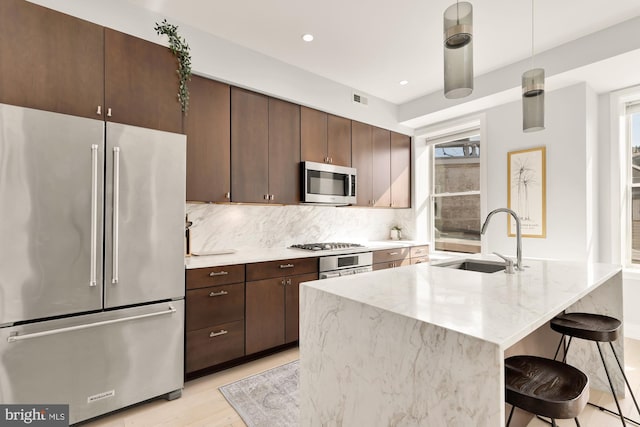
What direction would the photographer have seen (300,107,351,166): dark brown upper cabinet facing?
facing the viewer and to the right of the viewer

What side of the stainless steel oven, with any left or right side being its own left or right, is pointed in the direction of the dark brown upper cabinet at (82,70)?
right

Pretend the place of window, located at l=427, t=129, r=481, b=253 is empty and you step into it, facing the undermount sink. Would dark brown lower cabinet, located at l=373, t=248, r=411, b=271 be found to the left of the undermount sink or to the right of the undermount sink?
right

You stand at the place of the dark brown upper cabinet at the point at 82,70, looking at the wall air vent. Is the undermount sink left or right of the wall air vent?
right

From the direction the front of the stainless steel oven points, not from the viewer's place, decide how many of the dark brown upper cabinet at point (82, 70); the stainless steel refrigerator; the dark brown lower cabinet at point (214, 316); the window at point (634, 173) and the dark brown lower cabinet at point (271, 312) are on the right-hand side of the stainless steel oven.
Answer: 4

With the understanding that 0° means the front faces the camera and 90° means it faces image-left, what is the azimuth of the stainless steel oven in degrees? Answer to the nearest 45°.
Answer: approximately 315°

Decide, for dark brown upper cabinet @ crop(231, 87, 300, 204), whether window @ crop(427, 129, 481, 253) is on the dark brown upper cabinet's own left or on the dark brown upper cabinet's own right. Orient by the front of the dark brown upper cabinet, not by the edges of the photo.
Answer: on the dark brown upper cabinet's own left

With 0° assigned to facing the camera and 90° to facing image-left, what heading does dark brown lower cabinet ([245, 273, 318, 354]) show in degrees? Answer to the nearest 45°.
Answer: approximately 315°

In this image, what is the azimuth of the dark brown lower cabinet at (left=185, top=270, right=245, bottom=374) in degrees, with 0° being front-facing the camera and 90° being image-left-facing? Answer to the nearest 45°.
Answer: approximately 315°

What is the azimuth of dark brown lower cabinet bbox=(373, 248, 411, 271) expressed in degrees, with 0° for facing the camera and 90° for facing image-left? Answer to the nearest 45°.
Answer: approximately 315°
